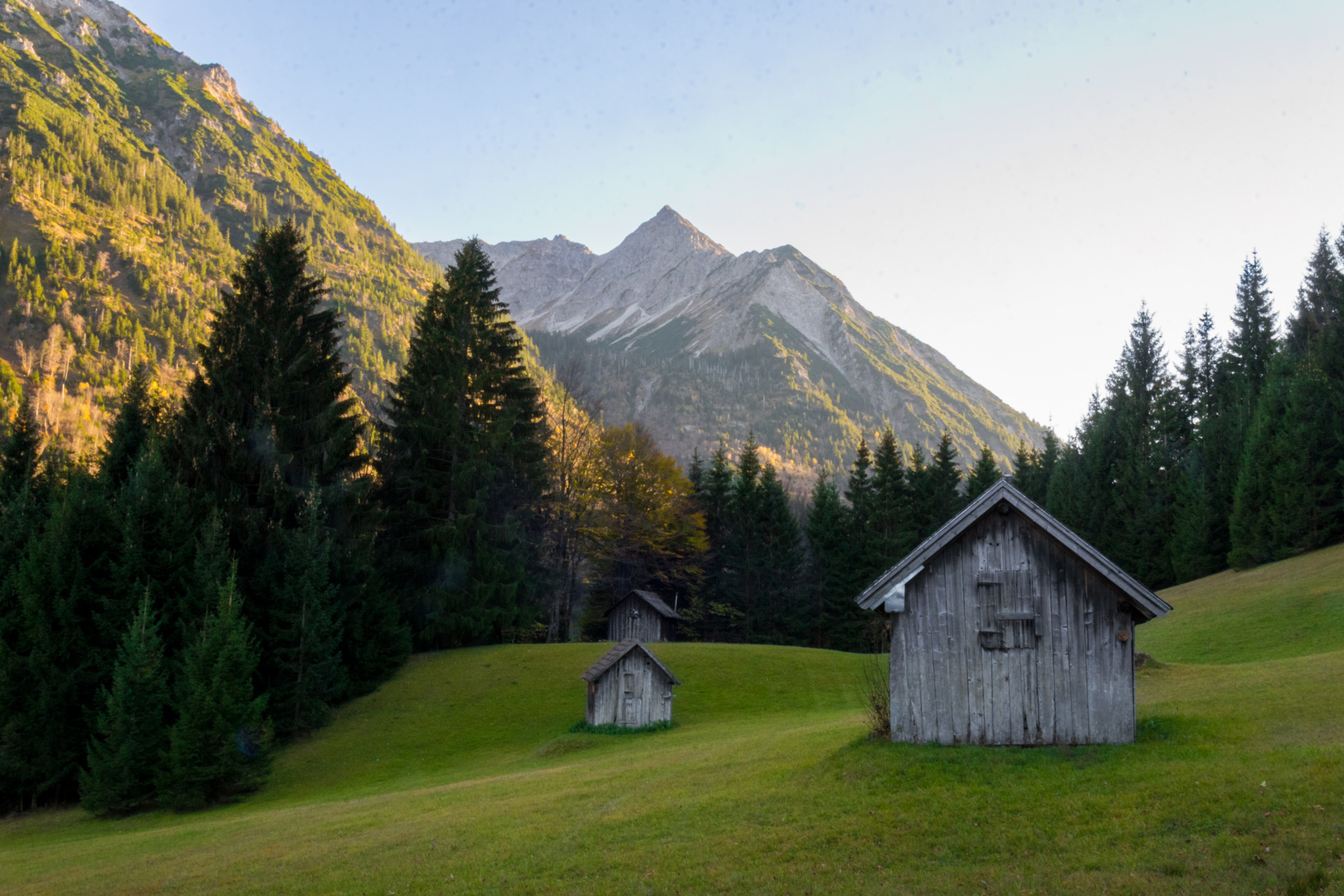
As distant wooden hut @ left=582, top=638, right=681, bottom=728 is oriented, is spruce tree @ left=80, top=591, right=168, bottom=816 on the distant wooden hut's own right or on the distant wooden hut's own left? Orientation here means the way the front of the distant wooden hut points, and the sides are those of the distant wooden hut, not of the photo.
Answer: on the distant wooden hut's own right

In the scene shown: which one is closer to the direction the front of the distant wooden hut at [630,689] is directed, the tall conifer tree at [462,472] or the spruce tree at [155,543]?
the spruce tree

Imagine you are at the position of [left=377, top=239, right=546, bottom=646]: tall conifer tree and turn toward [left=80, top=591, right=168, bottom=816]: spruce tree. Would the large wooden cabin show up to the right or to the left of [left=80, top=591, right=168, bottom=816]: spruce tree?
left

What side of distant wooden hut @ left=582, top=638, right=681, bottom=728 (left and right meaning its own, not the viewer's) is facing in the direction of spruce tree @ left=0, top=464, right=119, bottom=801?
right

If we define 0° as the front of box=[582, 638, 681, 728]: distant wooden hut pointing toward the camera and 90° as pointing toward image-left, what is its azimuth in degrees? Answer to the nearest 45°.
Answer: approximately 0°

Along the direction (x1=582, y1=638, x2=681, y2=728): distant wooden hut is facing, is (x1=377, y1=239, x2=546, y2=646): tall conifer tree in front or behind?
behind

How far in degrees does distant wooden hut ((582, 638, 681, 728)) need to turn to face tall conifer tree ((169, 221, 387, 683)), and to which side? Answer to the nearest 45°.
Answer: approximately 90° to its right

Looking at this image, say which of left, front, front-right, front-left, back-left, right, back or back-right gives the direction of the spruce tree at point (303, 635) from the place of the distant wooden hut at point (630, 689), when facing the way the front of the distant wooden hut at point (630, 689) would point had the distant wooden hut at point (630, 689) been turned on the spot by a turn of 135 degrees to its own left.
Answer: back-left

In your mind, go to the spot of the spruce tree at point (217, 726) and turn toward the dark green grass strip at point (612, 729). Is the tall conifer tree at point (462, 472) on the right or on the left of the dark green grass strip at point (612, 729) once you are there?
left

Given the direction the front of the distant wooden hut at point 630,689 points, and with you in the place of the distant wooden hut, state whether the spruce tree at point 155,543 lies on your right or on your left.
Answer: on your right
